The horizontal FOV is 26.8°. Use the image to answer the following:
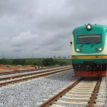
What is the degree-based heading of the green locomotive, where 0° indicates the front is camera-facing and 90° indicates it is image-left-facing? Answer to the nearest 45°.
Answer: approximately 0°
